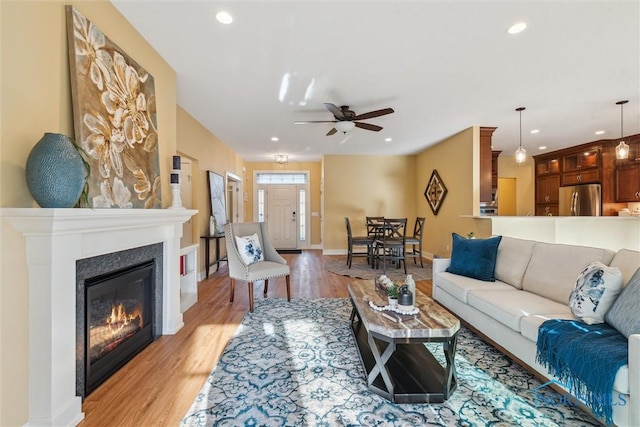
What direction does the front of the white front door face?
toward the camera

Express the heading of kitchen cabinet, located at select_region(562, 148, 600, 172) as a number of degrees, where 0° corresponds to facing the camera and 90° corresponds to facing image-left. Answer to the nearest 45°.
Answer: approximately 45°

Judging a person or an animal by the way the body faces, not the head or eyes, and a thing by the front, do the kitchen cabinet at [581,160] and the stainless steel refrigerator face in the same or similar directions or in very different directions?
same or similar directions

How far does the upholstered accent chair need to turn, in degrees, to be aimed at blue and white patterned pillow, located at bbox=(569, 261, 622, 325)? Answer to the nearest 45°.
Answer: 0° — it already faces it

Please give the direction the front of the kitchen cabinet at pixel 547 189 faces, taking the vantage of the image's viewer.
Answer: facing the viewer and to the left of the viewer

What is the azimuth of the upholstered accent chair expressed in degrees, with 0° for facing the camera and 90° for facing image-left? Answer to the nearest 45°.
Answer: approximately 315°

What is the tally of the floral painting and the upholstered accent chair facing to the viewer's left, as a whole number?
0

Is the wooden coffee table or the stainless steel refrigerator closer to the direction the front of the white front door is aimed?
the wooden coffee table

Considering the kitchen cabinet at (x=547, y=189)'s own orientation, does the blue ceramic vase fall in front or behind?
in front

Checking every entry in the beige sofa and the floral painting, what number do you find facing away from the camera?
0

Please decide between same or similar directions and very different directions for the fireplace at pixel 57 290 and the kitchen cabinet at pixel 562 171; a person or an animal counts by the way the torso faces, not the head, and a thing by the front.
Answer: very different directions

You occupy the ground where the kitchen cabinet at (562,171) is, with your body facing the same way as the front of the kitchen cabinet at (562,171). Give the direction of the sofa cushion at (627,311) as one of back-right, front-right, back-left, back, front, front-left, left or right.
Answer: front-left

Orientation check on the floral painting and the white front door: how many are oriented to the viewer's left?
0

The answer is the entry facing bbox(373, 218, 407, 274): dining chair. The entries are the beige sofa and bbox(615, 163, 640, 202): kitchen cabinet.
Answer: the kitchen cabinet

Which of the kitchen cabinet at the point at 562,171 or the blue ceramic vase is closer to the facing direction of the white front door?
the blue ceramic vase

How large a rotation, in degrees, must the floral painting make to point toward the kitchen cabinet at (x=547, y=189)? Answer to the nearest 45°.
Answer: approximately 45° to its left

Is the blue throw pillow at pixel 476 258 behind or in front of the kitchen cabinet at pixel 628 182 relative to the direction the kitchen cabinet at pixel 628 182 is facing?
in front

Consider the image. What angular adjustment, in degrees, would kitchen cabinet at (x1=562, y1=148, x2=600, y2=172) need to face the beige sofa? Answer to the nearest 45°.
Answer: approximately 45° to its left

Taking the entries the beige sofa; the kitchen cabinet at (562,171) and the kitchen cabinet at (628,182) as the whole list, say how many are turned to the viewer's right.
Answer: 0
